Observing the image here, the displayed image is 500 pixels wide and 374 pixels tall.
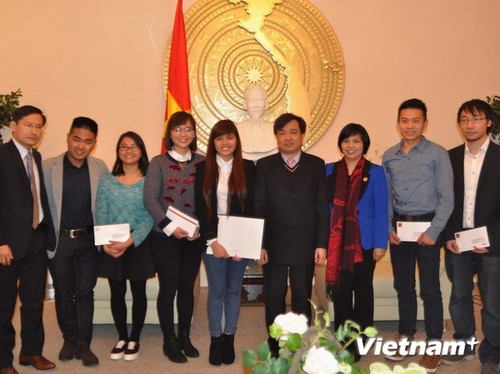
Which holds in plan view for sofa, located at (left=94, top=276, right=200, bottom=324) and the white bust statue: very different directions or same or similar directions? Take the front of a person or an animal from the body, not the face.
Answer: same or similar directions

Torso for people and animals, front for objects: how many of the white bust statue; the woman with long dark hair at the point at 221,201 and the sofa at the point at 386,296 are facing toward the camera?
3

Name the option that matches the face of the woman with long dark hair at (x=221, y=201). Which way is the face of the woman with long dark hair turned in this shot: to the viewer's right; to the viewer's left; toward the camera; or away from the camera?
toward the camera

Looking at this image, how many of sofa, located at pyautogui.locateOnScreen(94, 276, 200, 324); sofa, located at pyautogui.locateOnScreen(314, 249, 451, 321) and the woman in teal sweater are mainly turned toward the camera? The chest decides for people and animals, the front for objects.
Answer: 3

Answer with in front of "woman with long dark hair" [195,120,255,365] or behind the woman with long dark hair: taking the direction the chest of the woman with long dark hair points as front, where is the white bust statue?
behind

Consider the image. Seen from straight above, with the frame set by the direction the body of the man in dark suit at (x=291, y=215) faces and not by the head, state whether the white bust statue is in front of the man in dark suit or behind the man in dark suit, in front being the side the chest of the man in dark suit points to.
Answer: behind

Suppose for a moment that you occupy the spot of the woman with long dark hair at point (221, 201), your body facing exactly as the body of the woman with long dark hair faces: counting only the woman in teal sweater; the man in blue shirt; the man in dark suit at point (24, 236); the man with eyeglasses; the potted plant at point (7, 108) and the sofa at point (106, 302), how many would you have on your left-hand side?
2

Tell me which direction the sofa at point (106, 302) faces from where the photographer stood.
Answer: facing the viewer

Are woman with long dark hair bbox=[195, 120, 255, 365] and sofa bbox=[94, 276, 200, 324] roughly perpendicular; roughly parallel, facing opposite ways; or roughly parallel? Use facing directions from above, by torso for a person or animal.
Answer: roughly parallel

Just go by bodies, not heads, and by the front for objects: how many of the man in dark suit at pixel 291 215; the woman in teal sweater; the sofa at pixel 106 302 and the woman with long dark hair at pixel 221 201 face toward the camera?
4

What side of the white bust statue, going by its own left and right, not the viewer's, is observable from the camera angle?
front

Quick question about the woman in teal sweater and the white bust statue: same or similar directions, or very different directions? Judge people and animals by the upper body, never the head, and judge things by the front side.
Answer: same or similar directions
